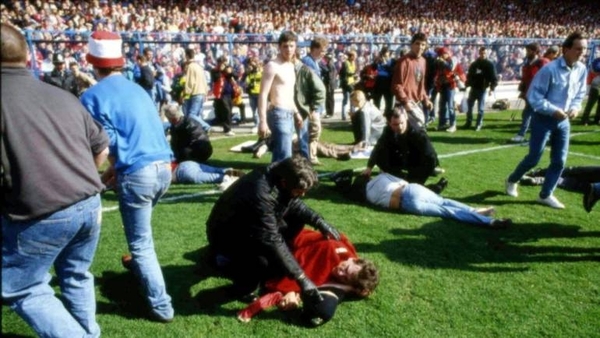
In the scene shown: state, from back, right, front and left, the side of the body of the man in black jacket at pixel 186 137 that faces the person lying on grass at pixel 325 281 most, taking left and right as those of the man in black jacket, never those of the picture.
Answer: left

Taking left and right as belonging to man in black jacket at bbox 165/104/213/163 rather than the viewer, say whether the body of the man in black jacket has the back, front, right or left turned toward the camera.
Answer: left

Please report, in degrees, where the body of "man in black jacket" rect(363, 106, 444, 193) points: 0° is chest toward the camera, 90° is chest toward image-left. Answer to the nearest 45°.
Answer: approximately 0°

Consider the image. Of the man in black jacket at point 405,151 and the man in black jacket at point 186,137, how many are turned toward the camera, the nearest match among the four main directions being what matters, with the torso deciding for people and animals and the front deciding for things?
1

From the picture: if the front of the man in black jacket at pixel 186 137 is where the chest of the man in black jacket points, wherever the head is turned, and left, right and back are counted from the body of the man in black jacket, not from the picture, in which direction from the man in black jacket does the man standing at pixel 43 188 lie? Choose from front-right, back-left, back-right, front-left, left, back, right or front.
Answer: left

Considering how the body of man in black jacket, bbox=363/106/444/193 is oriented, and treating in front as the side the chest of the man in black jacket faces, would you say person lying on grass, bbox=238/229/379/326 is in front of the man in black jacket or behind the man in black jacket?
in front

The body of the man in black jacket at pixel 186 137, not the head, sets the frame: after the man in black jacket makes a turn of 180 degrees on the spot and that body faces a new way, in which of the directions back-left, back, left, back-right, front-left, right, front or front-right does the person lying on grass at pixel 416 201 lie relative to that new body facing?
front-right
